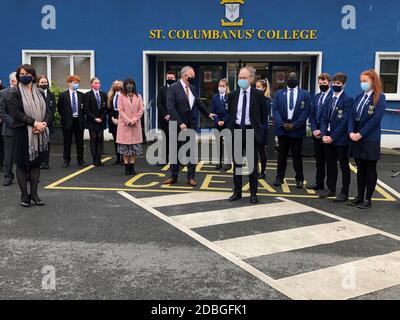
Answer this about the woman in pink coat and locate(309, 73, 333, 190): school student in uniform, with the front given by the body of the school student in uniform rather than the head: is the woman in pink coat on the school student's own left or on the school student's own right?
on the school student's own right

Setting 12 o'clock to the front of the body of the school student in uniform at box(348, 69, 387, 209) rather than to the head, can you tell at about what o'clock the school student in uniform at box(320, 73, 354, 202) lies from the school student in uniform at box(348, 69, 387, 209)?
the school student in uniform at box(320, 73, 354, 202) is roughly at 3 o'clock from the school student in uniform at box(348, 69, 387, 209).

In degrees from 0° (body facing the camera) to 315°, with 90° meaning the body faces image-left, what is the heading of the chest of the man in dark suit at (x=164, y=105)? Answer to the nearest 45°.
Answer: approximately 0°

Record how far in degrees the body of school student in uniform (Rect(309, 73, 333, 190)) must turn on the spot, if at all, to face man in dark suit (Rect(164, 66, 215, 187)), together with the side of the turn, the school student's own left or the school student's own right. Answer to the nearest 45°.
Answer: approximately 45° to the school student's own right

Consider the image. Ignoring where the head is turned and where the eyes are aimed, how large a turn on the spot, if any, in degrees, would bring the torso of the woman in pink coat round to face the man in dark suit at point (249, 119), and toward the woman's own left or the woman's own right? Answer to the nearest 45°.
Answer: approximately 45° to the woman's own left

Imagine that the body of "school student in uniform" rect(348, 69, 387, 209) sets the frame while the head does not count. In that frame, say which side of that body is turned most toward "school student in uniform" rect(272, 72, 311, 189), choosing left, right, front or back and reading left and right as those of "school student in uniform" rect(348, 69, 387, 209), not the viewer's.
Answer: right

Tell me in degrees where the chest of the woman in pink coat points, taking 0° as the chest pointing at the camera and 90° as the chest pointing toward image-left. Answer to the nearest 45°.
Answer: approximately 0°

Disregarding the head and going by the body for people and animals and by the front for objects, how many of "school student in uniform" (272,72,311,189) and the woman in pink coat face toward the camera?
2

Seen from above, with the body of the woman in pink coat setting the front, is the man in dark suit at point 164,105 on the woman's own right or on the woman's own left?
on the woman's own left

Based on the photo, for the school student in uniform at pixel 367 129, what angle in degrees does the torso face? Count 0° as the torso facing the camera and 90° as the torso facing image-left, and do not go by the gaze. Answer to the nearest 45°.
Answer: approximately 45°
